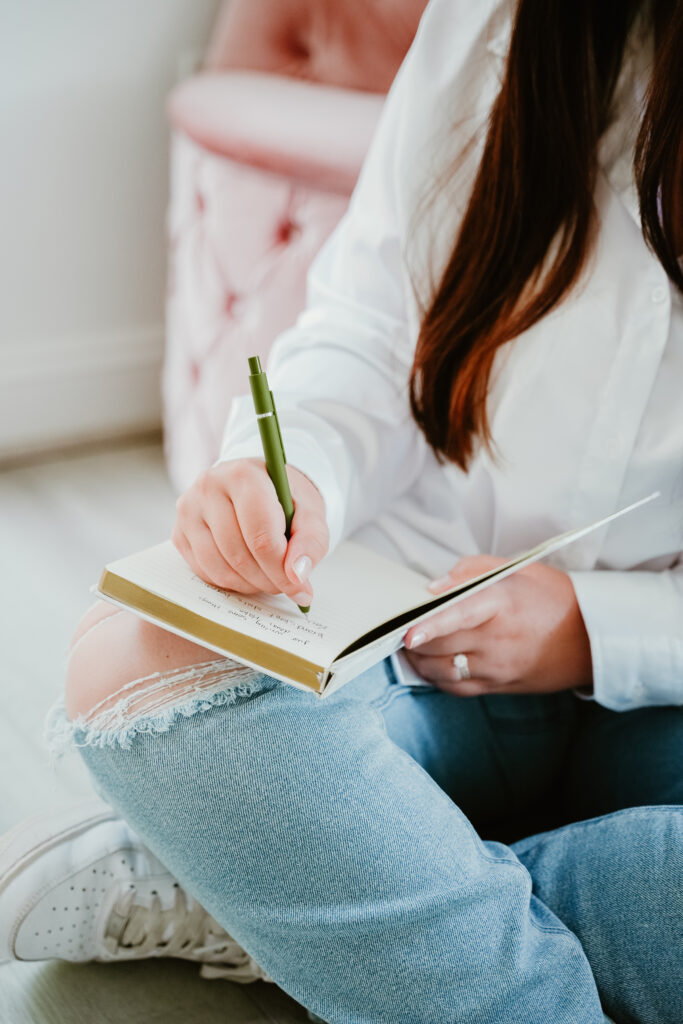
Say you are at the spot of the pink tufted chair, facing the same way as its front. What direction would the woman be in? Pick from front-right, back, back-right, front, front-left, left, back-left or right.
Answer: front-left
